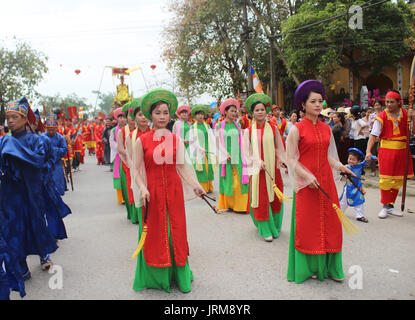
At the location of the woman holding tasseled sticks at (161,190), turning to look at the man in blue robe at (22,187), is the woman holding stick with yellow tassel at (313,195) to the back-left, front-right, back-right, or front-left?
back-right

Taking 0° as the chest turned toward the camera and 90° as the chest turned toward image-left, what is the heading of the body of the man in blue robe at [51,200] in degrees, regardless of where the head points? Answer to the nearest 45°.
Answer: approximately 0°

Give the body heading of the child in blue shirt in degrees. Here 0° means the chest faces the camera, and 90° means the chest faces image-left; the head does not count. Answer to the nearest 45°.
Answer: approximately 45°

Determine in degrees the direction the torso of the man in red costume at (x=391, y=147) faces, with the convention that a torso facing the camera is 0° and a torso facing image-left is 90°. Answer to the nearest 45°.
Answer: approximately 0°

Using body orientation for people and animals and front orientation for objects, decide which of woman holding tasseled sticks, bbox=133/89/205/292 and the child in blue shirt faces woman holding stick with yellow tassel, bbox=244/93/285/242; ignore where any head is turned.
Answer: the child in blue shirt

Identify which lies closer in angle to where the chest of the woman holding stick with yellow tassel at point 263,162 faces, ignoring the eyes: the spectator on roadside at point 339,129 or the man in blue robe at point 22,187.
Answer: the man in blue robe

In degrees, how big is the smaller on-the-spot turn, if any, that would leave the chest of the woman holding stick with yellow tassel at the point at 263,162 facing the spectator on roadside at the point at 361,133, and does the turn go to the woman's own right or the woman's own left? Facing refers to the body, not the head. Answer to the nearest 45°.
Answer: approximately 135° to the woman's own left

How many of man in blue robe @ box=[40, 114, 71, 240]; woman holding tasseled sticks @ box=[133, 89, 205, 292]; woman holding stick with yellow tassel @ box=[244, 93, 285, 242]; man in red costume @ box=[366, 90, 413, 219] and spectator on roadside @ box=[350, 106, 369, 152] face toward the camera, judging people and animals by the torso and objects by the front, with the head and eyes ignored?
4

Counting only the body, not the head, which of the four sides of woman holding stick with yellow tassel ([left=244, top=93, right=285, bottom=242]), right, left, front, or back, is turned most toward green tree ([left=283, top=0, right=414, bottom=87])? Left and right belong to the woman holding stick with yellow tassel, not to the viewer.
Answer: back
